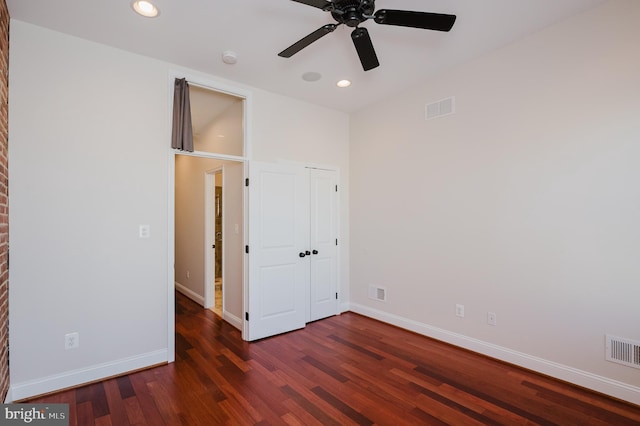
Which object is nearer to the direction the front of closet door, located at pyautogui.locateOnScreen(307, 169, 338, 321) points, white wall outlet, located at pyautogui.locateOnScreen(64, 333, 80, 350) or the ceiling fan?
the ceiling fan

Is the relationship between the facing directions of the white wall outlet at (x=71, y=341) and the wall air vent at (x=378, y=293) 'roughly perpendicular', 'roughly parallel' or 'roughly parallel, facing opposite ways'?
roughly perpendicular

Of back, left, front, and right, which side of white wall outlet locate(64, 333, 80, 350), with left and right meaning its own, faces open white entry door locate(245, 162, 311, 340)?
left

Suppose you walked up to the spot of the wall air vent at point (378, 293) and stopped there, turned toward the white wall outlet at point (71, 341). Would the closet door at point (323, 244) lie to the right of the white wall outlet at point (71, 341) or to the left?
right

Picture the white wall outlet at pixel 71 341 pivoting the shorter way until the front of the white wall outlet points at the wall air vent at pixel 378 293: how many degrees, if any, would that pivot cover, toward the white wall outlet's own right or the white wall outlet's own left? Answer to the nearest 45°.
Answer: approximately 90° to the white wall outlet's own left

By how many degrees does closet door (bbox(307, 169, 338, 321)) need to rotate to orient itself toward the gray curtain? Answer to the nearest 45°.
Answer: approximately 90° to its right

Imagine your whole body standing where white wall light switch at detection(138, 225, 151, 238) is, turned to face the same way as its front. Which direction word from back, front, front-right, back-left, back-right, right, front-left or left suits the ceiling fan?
front-left

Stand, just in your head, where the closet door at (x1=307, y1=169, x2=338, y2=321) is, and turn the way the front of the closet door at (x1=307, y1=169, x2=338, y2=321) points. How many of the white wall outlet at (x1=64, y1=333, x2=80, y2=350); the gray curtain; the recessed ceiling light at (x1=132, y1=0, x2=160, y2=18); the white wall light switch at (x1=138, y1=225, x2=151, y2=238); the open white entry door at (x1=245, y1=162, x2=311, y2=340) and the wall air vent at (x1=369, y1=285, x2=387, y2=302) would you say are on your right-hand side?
5
